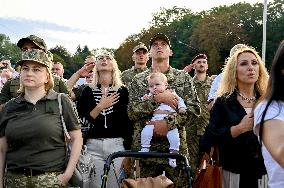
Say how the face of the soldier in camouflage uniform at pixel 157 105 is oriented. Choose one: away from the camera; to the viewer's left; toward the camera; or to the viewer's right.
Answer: toward the camera

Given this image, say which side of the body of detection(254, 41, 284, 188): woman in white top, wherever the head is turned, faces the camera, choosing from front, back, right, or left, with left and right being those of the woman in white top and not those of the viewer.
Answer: right

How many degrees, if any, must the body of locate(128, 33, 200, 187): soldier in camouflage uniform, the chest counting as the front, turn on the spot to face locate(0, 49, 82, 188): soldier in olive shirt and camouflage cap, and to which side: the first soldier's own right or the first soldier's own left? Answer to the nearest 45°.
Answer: approximately 45° to the first soldier's own right

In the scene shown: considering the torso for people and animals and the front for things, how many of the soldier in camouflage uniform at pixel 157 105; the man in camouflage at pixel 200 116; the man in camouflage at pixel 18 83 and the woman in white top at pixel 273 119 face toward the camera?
3

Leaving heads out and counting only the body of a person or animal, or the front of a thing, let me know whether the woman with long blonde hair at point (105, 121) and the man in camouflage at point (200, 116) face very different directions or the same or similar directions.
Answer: same or similar directions

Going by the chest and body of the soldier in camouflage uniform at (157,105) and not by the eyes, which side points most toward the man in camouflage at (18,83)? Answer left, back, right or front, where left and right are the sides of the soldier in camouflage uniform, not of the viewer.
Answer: right

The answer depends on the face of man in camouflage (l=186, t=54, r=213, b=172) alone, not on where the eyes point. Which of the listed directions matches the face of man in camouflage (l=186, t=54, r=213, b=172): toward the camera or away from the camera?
toward the camera

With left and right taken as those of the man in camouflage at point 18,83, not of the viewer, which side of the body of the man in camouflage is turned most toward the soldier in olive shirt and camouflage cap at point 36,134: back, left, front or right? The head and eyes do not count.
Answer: front

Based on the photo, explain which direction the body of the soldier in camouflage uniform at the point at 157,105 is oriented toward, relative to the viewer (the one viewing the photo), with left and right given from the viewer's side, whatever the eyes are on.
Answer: facing the viewer

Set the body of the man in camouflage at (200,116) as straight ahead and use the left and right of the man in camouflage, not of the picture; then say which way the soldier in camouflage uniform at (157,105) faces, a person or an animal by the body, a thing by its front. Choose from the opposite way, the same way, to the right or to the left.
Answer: the same way

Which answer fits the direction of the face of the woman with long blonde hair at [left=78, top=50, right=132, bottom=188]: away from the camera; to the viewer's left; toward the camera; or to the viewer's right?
toward the camera

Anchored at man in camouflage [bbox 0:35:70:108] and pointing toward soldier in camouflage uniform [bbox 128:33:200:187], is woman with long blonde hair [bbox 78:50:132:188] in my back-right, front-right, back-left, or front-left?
front-left

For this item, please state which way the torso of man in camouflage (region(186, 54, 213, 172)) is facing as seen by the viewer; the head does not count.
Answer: toward the camera

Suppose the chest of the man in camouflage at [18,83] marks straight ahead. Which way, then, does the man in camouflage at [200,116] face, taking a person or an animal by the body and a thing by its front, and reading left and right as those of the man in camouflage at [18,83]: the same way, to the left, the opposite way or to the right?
the same way

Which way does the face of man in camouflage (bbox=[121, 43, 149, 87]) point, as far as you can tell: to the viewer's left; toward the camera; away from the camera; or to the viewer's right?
toward the camera

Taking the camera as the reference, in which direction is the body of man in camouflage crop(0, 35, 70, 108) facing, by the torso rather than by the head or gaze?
toward the camera
